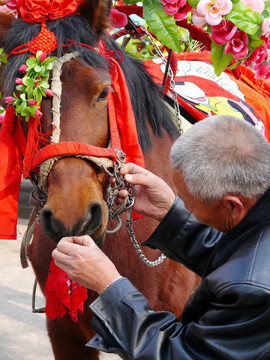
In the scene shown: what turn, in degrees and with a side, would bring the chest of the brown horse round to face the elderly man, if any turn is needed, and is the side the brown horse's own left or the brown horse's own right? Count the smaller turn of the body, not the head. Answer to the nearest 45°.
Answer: approximately 90° to the brown horse's own left

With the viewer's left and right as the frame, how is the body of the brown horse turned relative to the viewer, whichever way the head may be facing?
facing the viewer and to the left of the viewer

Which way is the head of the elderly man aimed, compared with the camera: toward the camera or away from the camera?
away from the camera
